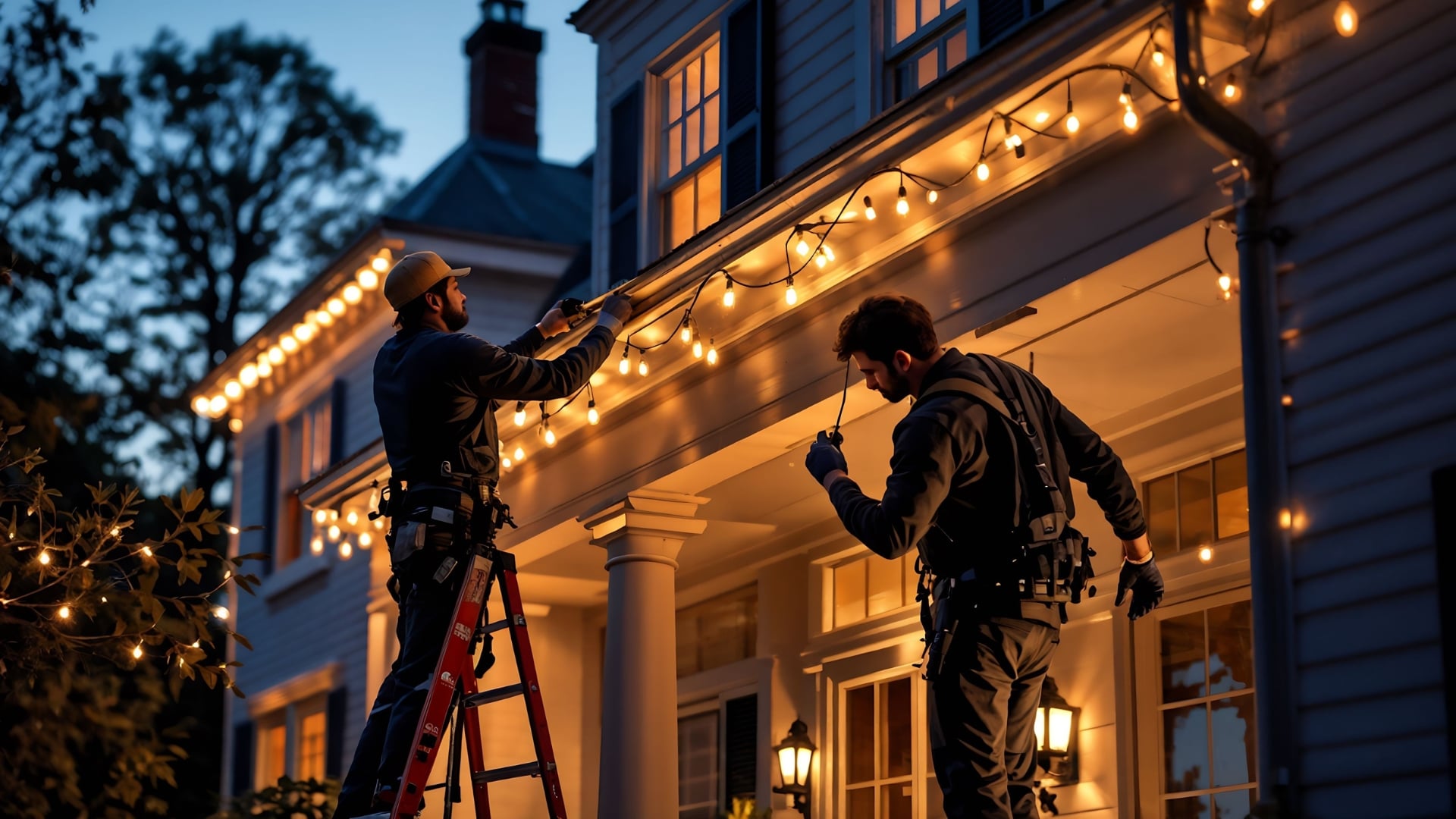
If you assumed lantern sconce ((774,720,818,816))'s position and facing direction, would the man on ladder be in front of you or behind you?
in front

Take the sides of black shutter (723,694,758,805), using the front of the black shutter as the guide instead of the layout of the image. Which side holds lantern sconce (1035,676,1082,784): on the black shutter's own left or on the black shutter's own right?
on the black shutter's own left

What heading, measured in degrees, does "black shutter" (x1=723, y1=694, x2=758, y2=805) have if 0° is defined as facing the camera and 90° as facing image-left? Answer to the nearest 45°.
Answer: approximately 45°

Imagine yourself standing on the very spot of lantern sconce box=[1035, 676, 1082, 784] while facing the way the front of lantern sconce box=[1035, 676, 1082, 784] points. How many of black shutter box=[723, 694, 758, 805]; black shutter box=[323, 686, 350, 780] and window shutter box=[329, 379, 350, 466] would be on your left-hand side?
0

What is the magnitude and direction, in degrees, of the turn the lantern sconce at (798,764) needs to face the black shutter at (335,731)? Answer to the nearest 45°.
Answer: approximately 90° to its right

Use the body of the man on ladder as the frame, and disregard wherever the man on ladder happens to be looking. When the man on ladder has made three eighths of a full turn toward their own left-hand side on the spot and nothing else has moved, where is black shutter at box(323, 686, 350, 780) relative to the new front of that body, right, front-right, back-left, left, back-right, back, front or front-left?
front-right

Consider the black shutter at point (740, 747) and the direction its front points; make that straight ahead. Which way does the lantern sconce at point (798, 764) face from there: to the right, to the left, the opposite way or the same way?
the same way

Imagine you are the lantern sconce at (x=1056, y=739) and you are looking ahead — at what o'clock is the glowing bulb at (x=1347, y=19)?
The glowing bulb is roughly at 10 o'clock from the lantern sconce.

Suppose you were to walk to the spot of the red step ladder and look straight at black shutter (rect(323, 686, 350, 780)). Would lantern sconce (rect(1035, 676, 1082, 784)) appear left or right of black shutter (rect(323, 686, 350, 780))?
right

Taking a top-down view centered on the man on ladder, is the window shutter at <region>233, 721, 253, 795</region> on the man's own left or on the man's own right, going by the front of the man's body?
on the man's own left

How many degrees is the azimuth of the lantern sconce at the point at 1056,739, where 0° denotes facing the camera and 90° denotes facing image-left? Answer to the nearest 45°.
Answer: approximately 45°

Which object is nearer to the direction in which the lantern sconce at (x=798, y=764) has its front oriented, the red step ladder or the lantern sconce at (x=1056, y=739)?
the red step ladder

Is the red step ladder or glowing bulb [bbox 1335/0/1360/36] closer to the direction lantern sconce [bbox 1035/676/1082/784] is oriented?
the red step ladder
